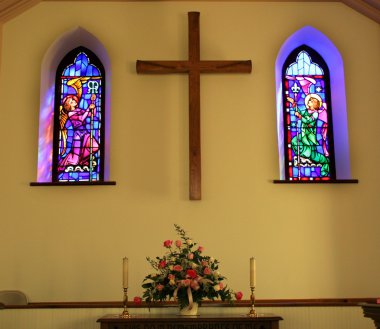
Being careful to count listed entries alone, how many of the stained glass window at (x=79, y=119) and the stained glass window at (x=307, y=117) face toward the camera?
2

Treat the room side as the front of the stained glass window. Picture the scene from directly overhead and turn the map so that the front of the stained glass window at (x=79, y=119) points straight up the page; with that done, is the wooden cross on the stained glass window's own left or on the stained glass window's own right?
on the stained glass window's own left

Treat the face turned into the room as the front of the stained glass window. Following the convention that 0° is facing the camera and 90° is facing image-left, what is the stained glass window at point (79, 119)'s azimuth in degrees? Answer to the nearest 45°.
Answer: approximately 0°

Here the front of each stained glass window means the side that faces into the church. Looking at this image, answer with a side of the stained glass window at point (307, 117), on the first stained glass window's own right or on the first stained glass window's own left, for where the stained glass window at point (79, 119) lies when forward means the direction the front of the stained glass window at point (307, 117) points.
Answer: on the first stained glass window's own right

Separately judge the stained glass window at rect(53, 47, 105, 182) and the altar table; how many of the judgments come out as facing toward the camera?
2

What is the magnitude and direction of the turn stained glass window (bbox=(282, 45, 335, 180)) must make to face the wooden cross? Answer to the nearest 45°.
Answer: approximately 45° to its right

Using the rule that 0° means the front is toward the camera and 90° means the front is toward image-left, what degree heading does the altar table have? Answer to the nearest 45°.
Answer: approximately 0°
